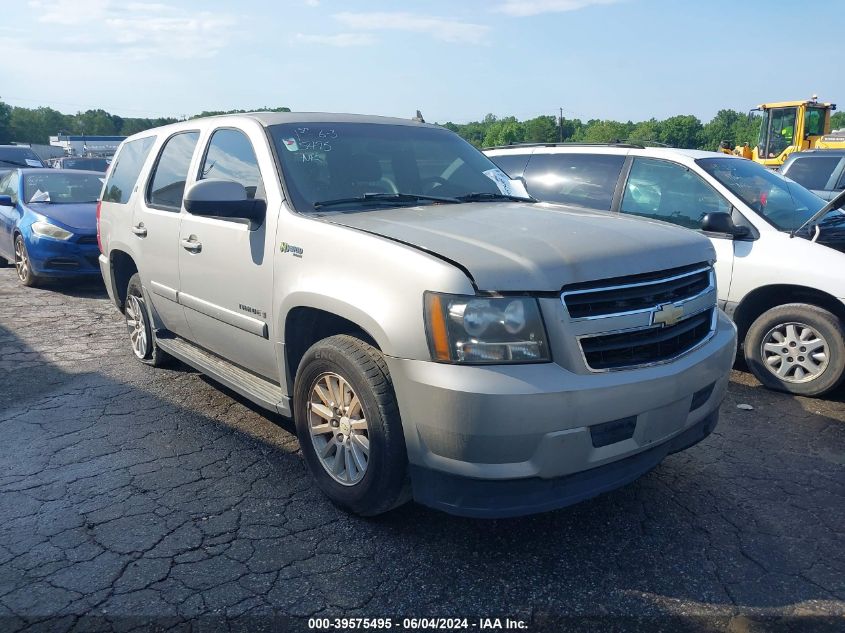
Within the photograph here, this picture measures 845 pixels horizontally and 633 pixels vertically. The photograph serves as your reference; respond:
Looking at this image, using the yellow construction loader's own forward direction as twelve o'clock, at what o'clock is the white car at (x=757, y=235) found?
The white car is roughly at 9 o'clock from the yellow construction loader.

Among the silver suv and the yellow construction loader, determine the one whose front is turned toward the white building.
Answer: the yellow construction loader

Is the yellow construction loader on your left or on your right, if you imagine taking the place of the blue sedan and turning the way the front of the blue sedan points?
on your left

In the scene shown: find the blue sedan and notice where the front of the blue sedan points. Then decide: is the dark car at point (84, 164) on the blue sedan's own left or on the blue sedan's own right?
on the blue sedan's own left

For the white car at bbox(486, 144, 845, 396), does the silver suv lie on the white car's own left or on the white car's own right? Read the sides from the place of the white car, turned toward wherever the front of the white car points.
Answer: on the white car's own right

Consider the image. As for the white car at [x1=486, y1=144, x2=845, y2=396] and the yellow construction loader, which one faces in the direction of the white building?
the yellow construction loader

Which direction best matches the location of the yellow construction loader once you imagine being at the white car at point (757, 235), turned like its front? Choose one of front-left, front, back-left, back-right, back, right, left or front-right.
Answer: back-left

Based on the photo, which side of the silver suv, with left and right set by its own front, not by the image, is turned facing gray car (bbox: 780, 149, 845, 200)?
left

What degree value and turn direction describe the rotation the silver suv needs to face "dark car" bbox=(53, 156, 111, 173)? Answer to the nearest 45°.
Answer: approximately 180°

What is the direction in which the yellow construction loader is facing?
to the viewer's left

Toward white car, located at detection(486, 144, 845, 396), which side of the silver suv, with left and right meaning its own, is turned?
left

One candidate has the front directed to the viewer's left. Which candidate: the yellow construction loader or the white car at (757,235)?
the yellow construction loader
